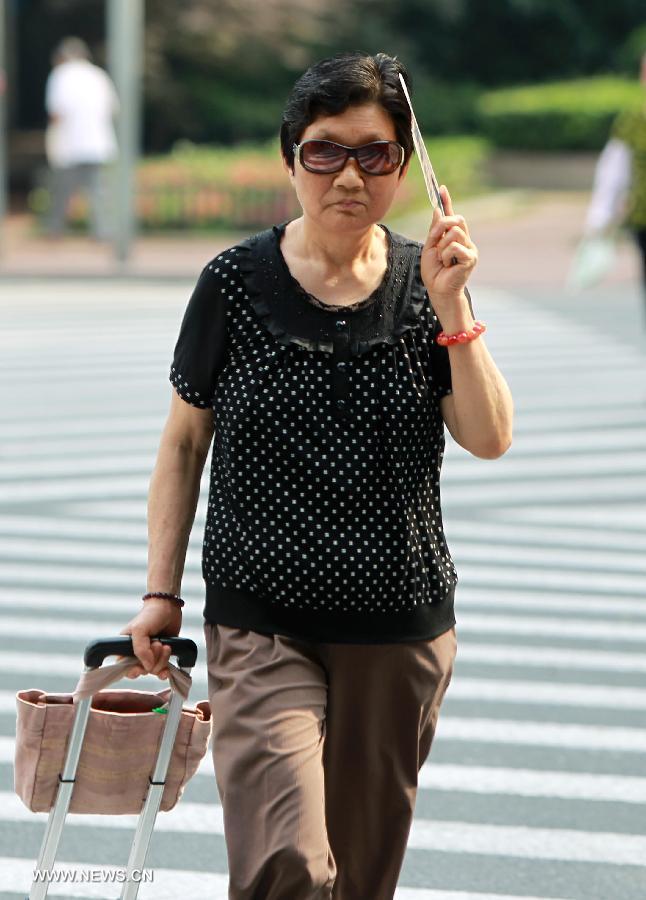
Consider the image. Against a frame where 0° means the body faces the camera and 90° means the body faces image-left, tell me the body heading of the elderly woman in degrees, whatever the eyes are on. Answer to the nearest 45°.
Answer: approximately 0°

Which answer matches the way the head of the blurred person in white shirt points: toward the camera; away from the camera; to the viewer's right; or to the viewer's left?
away from the camera

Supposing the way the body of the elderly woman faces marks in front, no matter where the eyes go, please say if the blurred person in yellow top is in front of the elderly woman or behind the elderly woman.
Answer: behind

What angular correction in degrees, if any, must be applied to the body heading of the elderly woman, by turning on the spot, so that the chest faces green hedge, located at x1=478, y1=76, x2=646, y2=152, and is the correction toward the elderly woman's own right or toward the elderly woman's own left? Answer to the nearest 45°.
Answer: approximately 180°

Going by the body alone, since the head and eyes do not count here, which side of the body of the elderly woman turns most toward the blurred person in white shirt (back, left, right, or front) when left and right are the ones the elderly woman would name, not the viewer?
back
